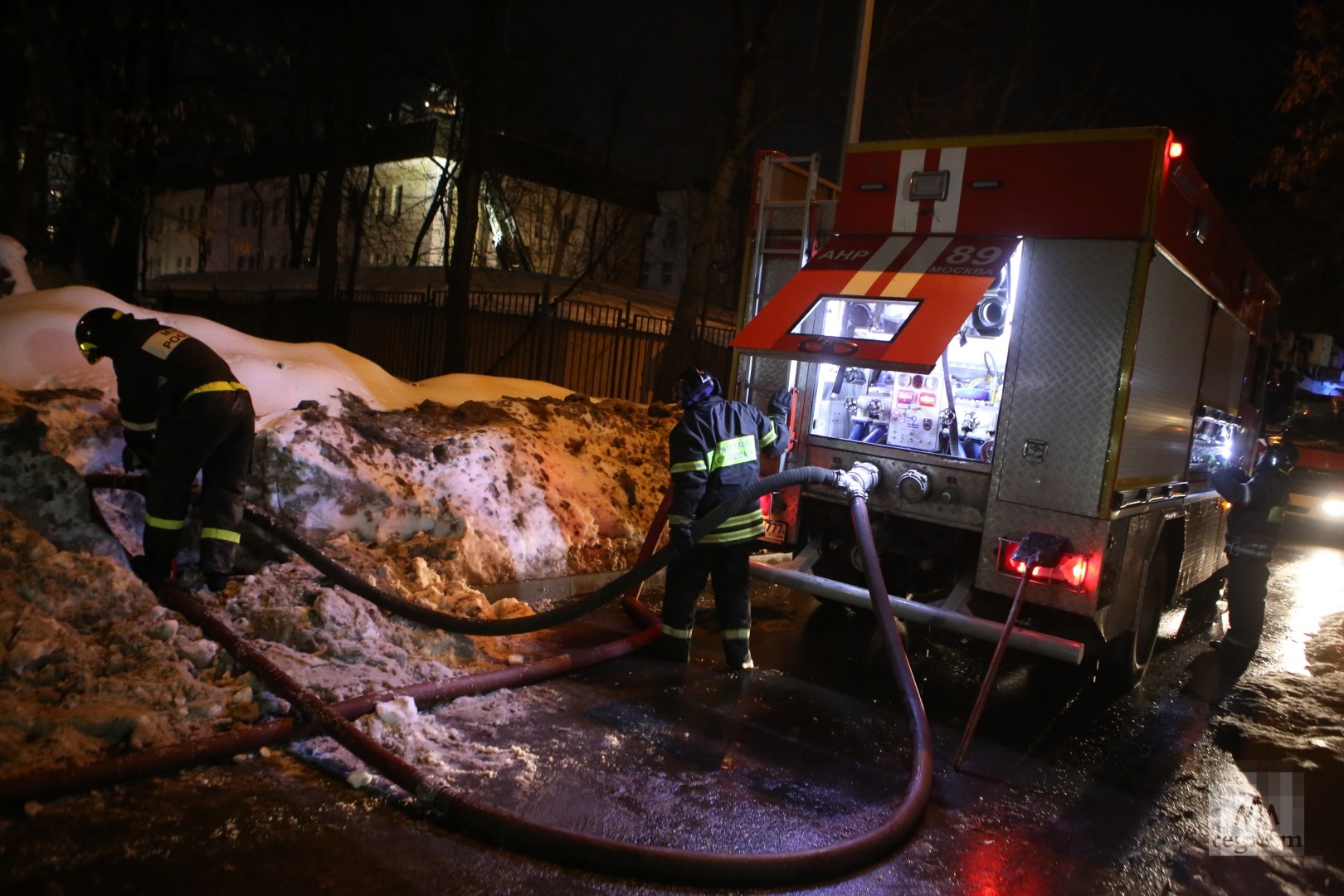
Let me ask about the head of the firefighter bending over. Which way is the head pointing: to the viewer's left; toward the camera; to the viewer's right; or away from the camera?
to the viewer's left

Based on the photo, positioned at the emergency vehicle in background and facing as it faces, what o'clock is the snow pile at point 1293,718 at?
The snow pile is roughly at 12 o'clock from the emergency vehicle in background.

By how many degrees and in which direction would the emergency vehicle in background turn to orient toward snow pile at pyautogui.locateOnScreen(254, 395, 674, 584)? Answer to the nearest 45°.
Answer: approximately 45° to its right

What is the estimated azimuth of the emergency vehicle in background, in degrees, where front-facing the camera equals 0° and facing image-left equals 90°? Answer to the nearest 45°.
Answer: approximately 0°

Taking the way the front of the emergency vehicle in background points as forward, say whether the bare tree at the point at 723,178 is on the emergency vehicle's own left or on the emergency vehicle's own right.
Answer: on the emergency vehicle's own right

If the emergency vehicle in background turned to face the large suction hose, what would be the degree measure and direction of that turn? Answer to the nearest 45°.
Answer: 0° — it already faces it

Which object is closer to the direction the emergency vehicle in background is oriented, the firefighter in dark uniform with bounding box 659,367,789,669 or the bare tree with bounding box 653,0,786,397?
the firefighter in dark uniform

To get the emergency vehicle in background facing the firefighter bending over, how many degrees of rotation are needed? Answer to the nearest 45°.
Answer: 0° — it already faces them
